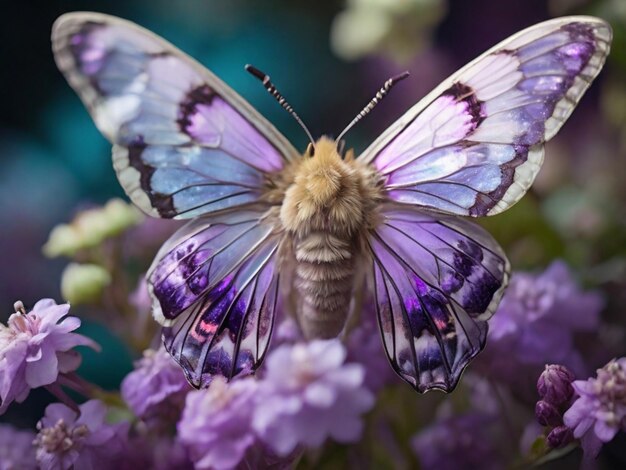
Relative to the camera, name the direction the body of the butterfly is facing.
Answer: away from the camera

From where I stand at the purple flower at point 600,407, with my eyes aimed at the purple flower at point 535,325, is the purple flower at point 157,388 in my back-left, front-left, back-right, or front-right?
front-left
